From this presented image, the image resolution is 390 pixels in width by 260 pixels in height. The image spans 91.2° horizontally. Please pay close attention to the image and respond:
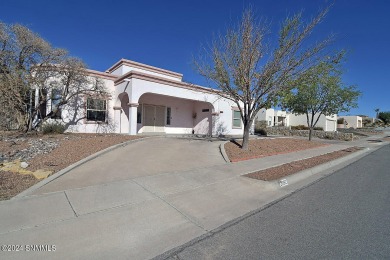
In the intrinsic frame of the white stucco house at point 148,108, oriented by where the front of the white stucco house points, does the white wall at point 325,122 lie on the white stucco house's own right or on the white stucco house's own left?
on the white stucco house's own left

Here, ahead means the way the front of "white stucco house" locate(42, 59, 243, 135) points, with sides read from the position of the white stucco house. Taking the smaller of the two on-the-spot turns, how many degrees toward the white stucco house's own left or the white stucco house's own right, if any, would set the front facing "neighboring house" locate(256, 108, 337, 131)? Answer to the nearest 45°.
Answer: approximately 90° to the white stucco house's own left

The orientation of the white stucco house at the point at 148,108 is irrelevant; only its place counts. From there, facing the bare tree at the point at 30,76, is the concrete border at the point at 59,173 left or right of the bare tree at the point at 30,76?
left

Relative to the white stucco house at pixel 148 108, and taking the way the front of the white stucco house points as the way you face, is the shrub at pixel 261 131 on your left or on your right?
on your left

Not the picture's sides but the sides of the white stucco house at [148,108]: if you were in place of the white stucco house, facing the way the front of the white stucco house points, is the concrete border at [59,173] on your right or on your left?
on your right

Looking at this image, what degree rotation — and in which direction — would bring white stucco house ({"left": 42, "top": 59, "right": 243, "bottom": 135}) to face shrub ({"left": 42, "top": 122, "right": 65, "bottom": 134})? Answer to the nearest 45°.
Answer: approximately 90° to its right

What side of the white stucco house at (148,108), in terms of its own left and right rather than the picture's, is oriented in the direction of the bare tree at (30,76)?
right

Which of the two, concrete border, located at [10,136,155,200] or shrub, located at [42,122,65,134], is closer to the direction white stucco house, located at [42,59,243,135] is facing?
the concrete border

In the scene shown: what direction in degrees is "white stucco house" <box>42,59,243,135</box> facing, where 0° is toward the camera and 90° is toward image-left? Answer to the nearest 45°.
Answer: approximately 315°
